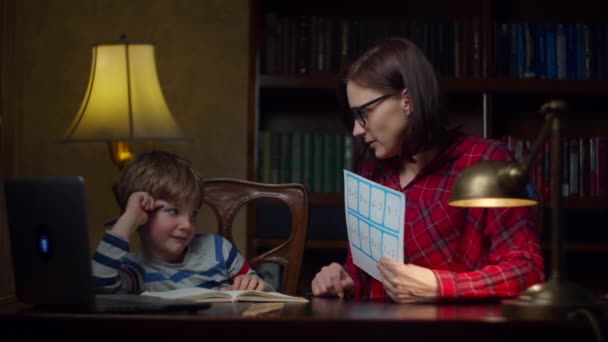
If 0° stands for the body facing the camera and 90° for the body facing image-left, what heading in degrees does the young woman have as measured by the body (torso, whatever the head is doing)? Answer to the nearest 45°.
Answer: approximately 45°

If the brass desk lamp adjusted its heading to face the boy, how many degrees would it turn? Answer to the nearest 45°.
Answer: approximately 45° to its right

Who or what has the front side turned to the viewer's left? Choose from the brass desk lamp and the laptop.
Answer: the brass desk lamp

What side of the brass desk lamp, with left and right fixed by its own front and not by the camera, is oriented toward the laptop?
front

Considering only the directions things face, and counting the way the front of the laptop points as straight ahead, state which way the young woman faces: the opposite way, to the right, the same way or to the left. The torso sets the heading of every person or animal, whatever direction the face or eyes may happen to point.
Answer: the opposite way

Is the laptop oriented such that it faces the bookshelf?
yes

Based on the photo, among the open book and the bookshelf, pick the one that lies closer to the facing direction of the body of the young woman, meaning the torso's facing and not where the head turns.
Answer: the open book

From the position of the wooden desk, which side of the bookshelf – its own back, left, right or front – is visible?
front

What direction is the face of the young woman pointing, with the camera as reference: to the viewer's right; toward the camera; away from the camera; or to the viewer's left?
to the viewer's left

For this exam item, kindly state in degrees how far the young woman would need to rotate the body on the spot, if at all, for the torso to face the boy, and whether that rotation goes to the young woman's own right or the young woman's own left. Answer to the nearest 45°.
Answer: approximately 45° to the young woman's own right

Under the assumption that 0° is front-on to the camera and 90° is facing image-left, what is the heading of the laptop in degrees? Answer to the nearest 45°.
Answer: approximately 225°

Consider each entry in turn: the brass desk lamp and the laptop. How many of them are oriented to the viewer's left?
1

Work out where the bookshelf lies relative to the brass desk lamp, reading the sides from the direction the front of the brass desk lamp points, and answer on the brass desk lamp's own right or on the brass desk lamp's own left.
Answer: on the brass desk lamp's own right

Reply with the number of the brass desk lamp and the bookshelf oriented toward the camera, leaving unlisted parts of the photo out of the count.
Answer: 1

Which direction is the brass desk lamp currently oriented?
to the viewer's left

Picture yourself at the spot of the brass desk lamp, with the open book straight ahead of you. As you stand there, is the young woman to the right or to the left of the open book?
right
